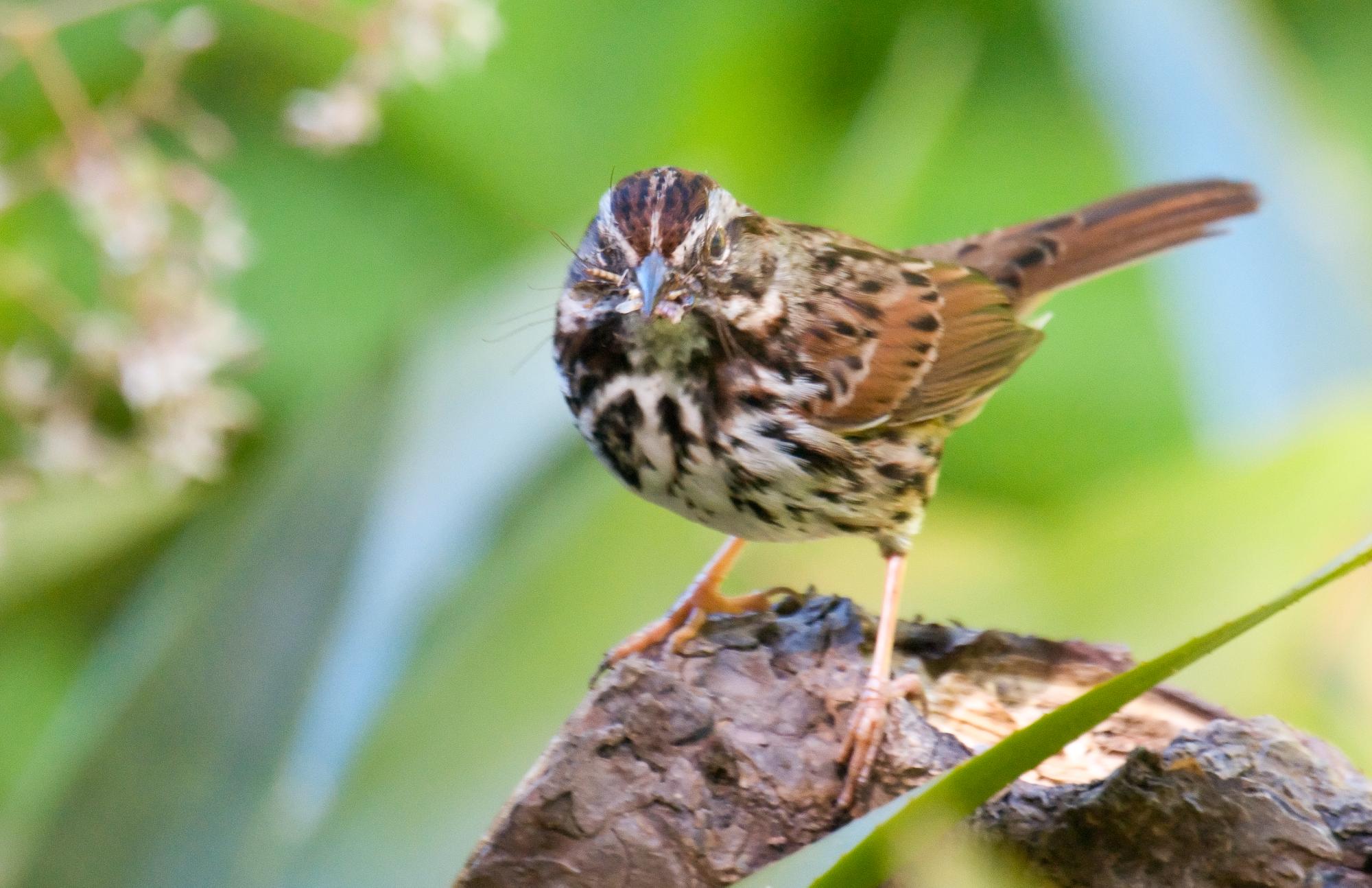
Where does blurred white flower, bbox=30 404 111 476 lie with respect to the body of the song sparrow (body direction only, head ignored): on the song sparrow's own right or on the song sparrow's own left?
on the song sparrow's own right

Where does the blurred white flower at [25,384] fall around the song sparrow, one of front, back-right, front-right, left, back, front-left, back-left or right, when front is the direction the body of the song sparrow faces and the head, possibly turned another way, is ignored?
front-right

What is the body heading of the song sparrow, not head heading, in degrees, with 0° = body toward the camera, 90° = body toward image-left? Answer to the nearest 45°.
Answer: approximately 45°
